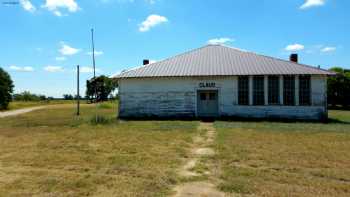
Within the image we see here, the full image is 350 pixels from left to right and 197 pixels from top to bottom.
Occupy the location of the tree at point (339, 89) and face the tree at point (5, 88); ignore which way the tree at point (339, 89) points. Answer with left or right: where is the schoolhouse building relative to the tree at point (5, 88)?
left

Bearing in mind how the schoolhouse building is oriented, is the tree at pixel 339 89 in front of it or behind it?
behind

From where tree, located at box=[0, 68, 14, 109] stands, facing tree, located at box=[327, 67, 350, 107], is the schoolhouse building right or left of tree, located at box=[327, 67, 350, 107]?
right

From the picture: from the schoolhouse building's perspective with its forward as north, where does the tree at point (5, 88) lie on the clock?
The tree is roughly at 4 o'clock from the schoolhouse building.

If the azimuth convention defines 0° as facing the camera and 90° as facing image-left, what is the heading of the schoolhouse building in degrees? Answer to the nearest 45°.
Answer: approximately 0°
